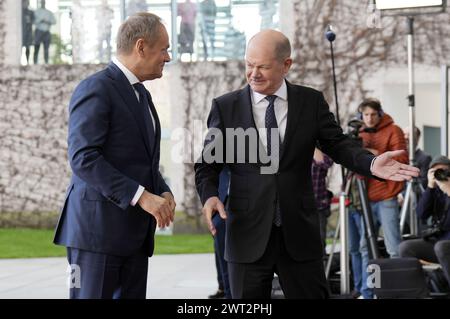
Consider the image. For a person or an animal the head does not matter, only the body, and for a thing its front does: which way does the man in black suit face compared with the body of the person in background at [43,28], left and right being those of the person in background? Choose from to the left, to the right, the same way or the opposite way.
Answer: the same way

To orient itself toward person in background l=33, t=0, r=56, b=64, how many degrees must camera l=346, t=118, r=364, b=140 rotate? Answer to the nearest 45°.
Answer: approximately 90° to its right

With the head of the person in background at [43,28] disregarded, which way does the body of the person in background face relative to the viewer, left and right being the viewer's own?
facing the viewer

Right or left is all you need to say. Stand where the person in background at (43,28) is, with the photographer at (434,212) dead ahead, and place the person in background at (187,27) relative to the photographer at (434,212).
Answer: left

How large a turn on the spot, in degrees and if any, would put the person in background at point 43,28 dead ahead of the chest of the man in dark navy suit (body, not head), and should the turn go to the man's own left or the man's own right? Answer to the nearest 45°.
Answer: approximately 90° to the man's own left

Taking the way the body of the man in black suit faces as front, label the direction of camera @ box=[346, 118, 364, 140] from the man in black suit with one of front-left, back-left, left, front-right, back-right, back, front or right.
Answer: back

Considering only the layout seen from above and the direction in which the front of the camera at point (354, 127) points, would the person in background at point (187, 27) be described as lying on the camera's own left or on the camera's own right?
on the camera's own right

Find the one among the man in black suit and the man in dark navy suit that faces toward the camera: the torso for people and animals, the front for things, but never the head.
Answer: the man in black suit

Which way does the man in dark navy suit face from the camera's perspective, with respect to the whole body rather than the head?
to the viewer's right

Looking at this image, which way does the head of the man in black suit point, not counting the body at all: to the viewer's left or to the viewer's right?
to the viewer's left

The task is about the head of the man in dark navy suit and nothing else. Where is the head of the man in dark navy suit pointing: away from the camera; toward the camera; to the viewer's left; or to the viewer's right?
to the viewer's right

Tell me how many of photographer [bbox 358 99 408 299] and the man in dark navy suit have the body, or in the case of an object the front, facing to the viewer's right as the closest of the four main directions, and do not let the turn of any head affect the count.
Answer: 1

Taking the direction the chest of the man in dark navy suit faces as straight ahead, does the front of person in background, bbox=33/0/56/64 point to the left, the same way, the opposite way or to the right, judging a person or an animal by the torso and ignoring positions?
to the right

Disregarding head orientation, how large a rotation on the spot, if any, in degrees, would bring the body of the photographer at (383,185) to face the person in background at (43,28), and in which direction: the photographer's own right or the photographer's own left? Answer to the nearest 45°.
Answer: approximately 90° to the photographer's own right

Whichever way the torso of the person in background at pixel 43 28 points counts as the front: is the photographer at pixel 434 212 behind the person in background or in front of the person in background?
in front

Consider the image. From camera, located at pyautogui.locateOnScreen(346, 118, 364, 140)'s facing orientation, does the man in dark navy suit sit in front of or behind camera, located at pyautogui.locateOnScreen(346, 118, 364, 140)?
in front
